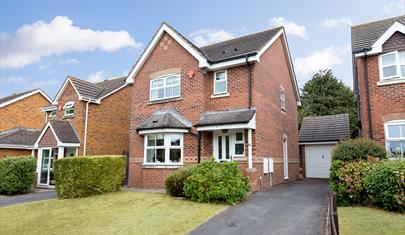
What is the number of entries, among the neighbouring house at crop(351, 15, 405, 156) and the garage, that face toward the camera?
2

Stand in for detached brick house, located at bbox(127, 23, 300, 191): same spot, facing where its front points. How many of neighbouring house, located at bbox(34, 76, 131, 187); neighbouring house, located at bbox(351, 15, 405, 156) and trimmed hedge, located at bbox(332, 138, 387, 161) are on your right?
1

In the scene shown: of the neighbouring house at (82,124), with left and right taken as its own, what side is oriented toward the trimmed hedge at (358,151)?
left

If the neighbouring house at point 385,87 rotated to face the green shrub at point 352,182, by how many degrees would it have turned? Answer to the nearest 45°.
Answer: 0° — it already faces it

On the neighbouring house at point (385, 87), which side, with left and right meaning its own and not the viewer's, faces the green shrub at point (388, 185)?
front

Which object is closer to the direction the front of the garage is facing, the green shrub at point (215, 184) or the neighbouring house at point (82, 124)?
the green shrub

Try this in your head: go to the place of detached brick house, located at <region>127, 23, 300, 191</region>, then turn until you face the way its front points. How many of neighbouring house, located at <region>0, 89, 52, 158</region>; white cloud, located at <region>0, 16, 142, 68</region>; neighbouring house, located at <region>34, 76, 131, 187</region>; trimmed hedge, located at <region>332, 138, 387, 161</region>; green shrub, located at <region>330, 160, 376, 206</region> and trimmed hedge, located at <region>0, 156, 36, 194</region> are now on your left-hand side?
2

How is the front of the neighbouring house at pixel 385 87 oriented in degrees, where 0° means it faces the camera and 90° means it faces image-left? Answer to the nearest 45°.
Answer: approximately 0°

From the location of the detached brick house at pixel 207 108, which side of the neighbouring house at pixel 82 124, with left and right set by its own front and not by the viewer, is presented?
left

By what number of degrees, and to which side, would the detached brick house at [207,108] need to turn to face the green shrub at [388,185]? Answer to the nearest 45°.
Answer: approximately 90° to its left
